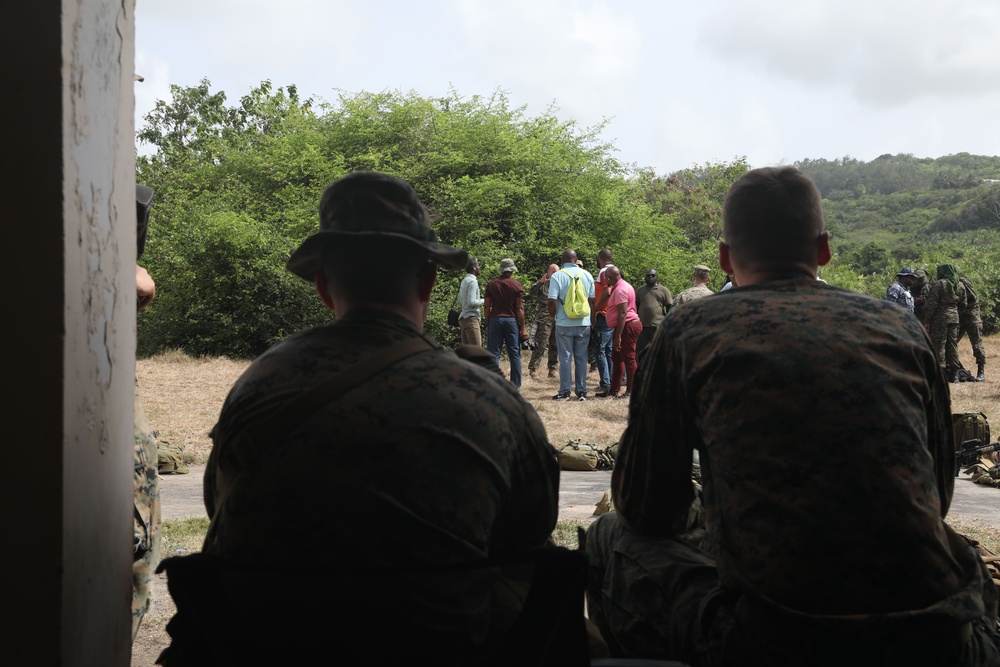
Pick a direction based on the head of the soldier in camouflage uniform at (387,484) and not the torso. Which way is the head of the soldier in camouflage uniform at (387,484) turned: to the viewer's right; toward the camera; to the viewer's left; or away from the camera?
away from the camera

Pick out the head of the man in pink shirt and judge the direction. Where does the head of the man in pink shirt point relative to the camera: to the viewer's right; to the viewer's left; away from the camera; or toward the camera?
to the viewer's left

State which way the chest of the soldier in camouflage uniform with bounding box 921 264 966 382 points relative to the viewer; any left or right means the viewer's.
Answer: facing away from the viewer

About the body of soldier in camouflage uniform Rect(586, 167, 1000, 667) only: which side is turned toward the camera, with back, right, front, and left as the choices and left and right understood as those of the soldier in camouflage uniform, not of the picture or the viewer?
back

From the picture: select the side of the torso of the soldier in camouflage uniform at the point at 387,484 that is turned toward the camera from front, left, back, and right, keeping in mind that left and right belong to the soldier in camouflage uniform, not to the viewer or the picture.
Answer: back
